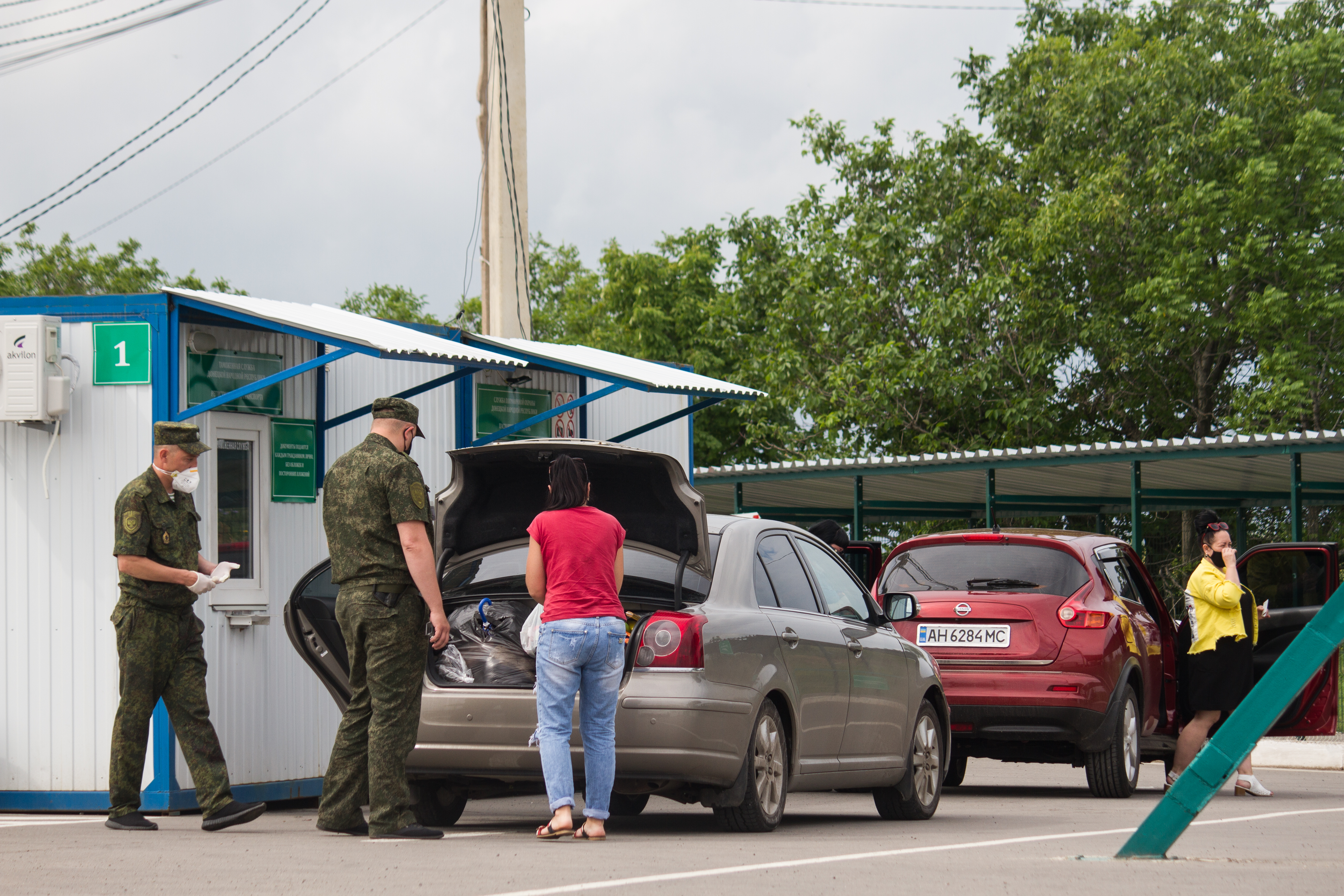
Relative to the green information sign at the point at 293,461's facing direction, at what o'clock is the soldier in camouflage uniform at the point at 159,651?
The soldier in camouflage uniform is roughly at 2 o'clock from the green information sign.

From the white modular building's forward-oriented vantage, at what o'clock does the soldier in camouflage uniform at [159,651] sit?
The soldier in camouflage uniform is roughly at 1 o'clock from the white modular building.

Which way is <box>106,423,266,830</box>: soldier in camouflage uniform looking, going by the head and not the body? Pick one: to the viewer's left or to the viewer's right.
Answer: to the viewer's right

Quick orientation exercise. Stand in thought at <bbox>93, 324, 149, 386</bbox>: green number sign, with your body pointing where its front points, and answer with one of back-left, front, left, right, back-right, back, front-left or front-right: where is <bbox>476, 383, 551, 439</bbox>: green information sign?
back-left

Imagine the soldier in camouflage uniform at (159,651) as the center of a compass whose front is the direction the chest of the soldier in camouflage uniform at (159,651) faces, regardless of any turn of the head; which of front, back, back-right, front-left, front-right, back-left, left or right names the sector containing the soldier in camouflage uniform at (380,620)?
front

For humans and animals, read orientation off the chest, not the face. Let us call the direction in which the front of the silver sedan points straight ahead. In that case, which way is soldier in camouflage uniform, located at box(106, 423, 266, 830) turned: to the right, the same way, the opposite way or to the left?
to the right

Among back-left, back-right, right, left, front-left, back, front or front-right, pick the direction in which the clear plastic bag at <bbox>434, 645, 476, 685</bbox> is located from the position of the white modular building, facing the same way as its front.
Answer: front

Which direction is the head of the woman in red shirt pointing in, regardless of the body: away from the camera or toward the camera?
away from the camera

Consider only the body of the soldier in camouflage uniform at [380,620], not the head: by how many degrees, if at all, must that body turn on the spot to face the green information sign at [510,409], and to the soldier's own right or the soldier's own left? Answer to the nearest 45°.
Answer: approximately 45° to the soldier's own left

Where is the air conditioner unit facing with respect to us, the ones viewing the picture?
facing the viewer

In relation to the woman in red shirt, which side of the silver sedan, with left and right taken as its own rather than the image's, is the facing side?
back

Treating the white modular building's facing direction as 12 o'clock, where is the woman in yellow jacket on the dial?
The woman in yellow jacket is roughly at 10 o'clock from the white modular building.

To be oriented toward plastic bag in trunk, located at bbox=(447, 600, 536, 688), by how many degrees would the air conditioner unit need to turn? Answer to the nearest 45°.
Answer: approximately 45° to its left

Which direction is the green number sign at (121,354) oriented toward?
toward the camera

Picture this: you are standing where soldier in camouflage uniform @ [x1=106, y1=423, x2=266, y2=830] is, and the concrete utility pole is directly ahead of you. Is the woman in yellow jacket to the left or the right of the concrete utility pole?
right

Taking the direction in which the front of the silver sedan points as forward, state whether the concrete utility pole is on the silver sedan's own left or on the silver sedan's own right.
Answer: on the silver sedan's own left

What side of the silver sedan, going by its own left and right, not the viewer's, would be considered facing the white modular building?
left
